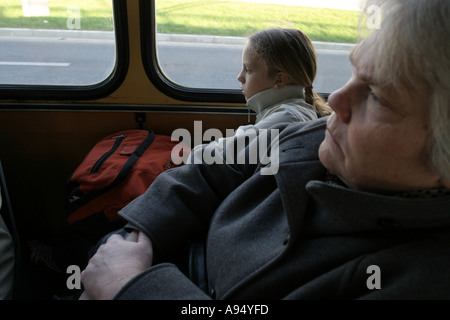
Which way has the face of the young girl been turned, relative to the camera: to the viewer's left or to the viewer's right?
to the viewer's left

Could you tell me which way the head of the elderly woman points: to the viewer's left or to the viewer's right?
to the viewer's left

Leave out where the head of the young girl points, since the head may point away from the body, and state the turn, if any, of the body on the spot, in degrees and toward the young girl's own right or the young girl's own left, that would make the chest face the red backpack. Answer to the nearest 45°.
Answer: approximately 45° to the young girl's own left

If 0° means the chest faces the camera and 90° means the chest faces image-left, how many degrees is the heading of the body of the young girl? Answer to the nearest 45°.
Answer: approximately 90°

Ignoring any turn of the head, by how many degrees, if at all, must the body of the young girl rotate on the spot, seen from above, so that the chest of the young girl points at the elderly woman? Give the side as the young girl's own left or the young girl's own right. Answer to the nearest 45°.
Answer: approximately 90° to the young girl's own left
